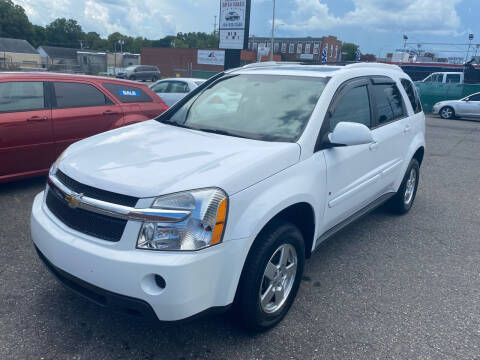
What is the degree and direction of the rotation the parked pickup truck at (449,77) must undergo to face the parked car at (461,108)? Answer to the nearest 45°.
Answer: approximately 90° to its left

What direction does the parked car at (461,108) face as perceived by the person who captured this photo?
facing to the left of the viewer

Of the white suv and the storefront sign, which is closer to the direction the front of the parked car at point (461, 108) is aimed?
the storefront sign

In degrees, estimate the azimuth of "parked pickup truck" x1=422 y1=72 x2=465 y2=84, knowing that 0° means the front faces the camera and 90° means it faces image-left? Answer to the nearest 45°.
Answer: approximately 90°
